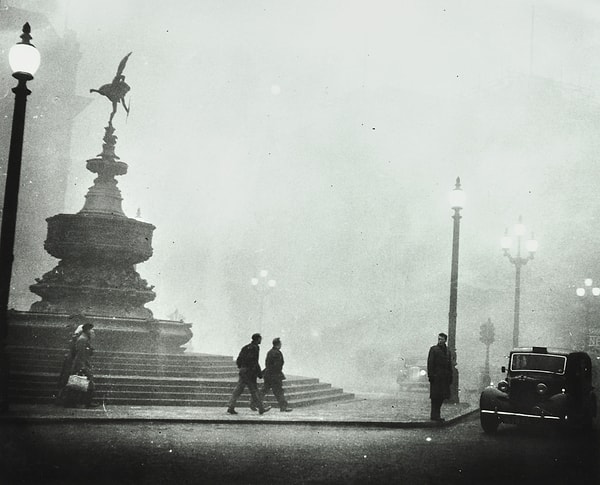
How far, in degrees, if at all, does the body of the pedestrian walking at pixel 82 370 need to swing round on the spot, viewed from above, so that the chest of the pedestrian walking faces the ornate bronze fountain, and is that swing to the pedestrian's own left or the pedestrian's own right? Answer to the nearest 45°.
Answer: approximately 90° to the pedestrian's own left

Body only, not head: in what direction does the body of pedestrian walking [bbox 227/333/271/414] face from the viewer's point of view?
to the viewer's right

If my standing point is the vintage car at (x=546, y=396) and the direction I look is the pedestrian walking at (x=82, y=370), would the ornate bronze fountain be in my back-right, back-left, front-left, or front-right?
front-right

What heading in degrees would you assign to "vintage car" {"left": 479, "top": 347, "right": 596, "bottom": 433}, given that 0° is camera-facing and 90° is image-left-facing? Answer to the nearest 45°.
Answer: approximately 45°

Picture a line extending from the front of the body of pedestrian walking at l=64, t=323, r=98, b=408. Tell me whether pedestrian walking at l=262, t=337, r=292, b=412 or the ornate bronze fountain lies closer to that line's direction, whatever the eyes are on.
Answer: the pedestrian walking
